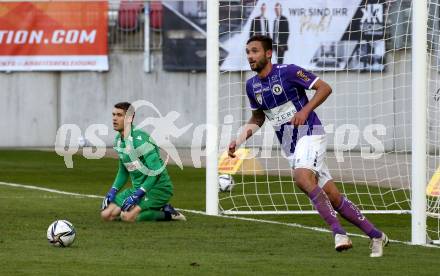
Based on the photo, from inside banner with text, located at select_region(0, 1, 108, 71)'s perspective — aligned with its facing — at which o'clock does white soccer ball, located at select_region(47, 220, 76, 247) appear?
The white soccer ball is roughly at 12 o'clock from the banner with text.

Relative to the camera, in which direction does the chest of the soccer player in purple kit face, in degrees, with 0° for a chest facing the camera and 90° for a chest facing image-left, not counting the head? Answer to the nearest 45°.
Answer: approximately 45°

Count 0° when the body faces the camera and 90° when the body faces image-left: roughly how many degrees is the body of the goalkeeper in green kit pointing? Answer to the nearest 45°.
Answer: approximately 45°

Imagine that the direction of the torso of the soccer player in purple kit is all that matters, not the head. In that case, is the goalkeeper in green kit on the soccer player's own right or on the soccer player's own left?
on the soccer player's own right

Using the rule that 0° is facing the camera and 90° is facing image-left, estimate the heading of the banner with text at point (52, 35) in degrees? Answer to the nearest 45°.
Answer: approximately 0°
